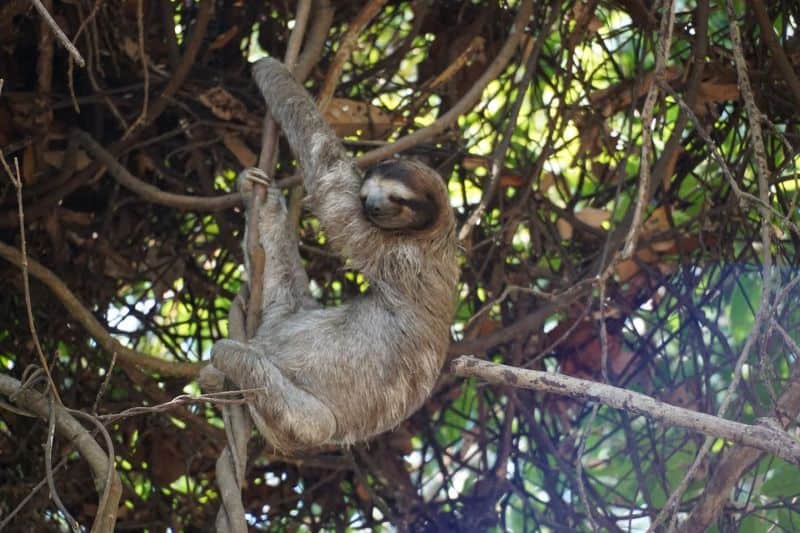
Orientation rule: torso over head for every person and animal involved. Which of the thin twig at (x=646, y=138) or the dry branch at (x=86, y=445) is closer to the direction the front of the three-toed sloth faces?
the dry branch

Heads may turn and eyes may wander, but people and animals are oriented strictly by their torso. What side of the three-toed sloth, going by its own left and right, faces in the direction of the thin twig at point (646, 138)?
back

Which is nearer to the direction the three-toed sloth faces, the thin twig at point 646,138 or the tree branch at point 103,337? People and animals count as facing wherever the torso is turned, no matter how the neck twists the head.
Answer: the tree branch

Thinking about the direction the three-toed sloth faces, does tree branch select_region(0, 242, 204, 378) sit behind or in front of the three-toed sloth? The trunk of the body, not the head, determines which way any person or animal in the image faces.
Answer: in front

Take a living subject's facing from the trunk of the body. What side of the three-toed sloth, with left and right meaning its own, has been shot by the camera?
left

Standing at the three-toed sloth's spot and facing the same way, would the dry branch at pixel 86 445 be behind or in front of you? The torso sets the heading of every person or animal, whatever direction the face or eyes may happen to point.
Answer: in front
